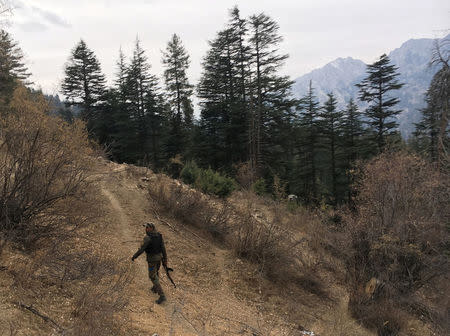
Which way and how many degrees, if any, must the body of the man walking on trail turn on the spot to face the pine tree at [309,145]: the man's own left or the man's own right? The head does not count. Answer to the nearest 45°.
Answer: approximately 90° to the man's own right

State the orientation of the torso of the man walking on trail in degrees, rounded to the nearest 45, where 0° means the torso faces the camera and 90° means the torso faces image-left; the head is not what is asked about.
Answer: approximately 135°

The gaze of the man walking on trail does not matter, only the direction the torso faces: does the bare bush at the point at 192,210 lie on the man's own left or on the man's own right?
on the man's own right

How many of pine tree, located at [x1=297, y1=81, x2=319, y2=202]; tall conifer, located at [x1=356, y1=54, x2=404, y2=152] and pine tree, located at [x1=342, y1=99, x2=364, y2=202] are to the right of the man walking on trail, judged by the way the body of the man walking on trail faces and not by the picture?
3

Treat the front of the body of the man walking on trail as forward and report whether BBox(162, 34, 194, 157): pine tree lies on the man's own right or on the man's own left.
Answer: on the man's own right

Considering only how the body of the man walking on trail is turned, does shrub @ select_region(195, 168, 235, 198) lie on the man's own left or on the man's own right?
on the man's own right

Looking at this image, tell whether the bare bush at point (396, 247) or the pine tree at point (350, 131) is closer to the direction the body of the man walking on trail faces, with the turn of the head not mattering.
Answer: the pine tree

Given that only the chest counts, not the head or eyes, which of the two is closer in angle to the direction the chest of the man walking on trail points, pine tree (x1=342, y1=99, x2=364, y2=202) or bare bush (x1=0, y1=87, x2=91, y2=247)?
the bare bush

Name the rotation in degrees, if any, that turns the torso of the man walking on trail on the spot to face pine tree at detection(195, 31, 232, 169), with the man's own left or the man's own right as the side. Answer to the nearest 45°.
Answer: approximately 45° to the man's own right

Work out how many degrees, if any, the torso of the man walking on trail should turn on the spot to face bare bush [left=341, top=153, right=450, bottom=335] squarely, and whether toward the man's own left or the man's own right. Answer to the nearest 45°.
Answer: approximately 135° to the man's own right

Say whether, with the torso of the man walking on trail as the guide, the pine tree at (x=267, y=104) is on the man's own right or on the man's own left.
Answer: on the man's own right
